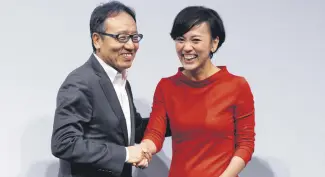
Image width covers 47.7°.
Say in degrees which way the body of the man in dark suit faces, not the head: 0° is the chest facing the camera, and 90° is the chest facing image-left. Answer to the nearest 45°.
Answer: approximately 315°
